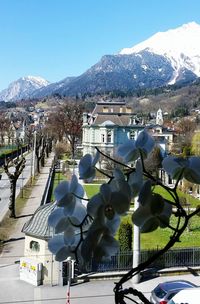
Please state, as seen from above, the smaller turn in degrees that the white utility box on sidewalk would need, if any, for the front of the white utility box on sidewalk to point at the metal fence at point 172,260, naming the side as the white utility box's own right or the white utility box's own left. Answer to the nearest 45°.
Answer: approximately 135° to the white utility box's own left

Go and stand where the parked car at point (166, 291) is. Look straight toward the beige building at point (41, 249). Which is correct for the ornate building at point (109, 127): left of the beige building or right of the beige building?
right

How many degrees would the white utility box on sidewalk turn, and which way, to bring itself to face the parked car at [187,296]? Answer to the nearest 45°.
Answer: approximately 90° to its left

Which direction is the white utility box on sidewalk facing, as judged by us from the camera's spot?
facing the viewer and to the left of the viewer

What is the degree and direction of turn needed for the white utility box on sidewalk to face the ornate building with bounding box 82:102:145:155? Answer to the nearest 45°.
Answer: approximately 135° to its right

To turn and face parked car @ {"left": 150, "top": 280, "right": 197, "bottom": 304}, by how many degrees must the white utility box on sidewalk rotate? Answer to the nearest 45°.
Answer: approximately 90° to its left

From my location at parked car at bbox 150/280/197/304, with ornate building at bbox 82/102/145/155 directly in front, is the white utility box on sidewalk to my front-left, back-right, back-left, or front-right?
front-left
